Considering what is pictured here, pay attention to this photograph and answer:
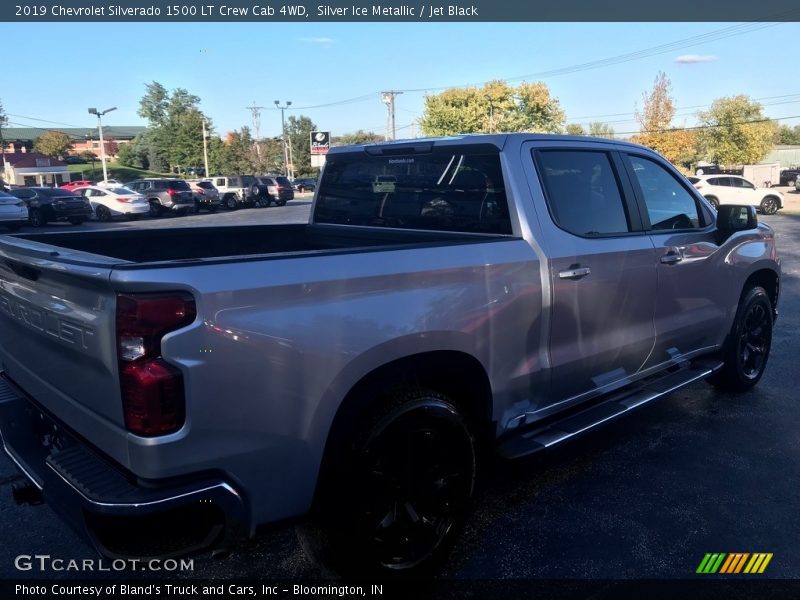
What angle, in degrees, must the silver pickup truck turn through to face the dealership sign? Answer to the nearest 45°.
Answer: approximately 45° to its left

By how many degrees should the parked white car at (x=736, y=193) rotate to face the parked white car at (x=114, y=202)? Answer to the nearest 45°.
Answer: approximately 180°

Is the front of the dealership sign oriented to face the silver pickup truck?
yes

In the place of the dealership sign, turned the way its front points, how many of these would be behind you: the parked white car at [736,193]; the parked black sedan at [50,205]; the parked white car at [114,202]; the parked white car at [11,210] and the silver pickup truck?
0

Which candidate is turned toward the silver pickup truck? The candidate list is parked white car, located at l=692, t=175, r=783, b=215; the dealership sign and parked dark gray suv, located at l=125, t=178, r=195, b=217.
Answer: the dealership sign

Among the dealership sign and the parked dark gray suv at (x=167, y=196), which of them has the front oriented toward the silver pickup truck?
the dealership sign

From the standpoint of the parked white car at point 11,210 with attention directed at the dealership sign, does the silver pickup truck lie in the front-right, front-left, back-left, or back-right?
back-right

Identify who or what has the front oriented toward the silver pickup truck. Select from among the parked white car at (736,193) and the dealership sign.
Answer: the dealership sign

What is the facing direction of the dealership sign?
toward the camera

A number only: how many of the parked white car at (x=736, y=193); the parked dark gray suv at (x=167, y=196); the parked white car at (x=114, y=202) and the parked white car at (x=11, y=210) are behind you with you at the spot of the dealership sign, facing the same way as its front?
0

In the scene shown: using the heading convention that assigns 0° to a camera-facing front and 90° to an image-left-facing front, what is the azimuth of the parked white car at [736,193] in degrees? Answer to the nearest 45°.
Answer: approximately 270°

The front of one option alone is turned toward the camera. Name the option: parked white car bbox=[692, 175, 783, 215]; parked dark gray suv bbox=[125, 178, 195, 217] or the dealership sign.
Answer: the dealership sign

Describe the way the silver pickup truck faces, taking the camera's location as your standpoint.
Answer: facing away from the viewer and to the right of the viewer

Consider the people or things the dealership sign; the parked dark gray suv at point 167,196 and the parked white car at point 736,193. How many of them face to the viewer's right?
1

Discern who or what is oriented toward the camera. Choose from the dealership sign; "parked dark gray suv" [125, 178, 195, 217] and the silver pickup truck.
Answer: the dealership sign

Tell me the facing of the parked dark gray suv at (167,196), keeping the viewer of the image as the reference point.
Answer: facing away from the viewer and to the left of the viewer
